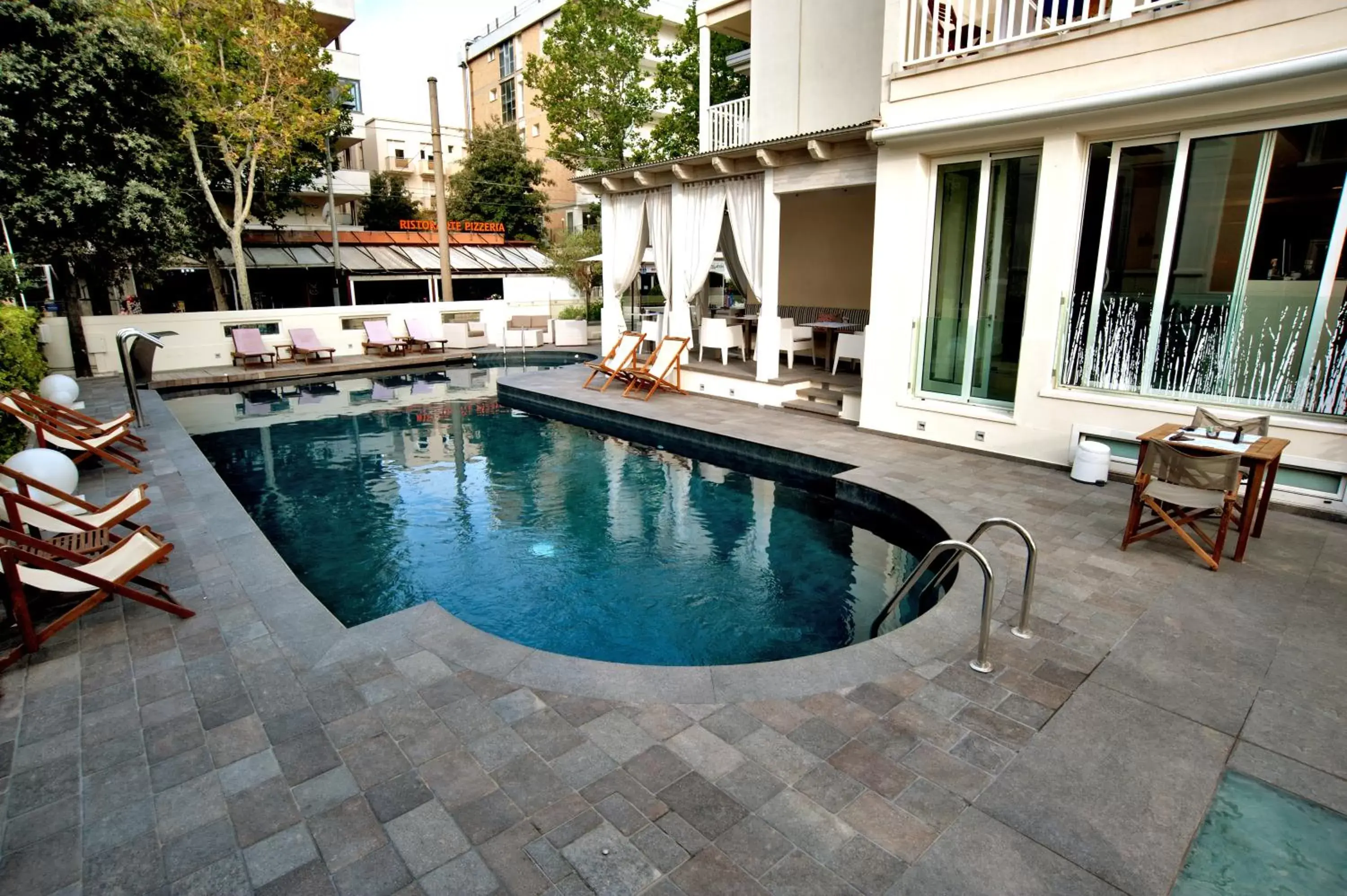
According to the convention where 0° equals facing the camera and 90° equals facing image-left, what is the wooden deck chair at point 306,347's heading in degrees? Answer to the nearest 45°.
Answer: approximately 315°

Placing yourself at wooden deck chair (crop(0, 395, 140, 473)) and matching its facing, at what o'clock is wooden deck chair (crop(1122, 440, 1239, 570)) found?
wooden deck chair (crop(1122, 440, 1239, 570)) is roughly at 2 o'clock from wooden deck chair (crop(0, 395, 140, 473)).

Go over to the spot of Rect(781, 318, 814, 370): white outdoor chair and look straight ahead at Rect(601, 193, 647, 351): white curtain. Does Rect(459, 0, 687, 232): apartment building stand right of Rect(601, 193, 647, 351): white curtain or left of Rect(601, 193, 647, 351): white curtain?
right

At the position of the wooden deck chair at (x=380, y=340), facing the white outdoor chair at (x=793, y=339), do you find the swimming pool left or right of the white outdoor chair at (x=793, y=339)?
right

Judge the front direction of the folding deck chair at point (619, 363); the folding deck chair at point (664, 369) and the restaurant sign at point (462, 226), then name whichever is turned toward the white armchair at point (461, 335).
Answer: the restaurant sign

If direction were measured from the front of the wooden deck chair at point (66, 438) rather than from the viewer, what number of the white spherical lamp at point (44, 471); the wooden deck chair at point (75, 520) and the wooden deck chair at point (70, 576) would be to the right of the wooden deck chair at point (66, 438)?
3

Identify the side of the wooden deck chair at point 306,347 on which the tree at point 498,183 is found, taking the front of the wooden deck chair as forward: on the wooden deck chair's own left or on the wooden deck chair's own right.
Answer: on the wooden deck chair's own left

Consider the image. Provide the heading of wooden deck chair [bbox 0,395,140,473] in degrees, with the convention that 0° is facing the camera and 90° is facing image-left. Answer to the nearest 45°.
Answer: approximately 270°
